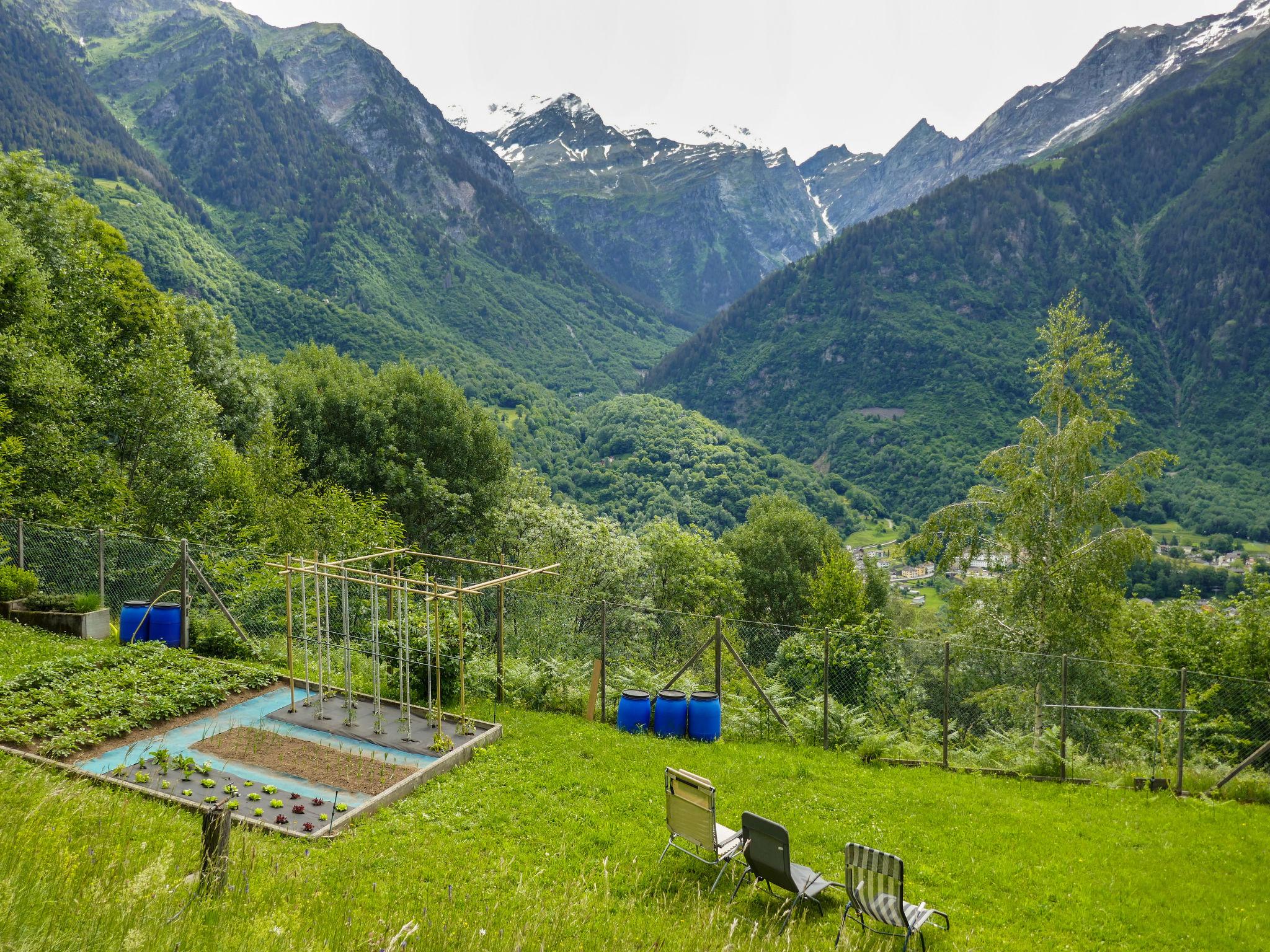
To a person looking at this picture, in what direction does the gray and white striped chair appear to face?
facing away from the viewer and to the right of the viewer

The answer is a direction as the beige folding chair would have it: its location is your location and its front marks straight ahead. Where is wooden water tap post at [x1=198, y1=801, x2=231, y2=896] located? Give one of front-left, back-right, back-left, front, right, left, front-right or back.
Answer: back

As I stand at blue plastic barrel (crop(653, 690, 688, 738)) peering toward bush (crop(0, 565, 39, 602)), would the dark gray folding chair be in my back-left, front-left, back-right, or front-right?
back-left

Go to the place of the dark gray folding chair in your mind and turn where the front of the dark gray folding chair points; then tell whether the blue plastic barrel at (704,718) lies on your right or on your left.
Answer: on your left

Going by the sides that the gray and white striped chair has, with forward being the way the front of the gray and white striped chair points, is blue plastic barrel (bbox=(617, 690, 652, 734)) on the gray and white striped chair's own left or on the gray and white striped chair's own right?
on the gray and white striped chair's own left

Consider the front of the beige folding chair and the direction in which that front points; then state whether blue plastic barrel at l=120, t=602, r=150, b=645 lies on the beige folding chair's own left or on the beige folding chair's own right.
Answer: on the beige folding chair's own left

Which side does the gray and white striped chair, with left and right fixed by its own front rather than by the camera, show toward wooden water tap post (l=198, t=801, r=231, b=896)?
back

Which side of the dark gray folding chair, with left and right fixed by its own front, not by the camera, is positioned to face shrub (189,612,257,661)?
left
